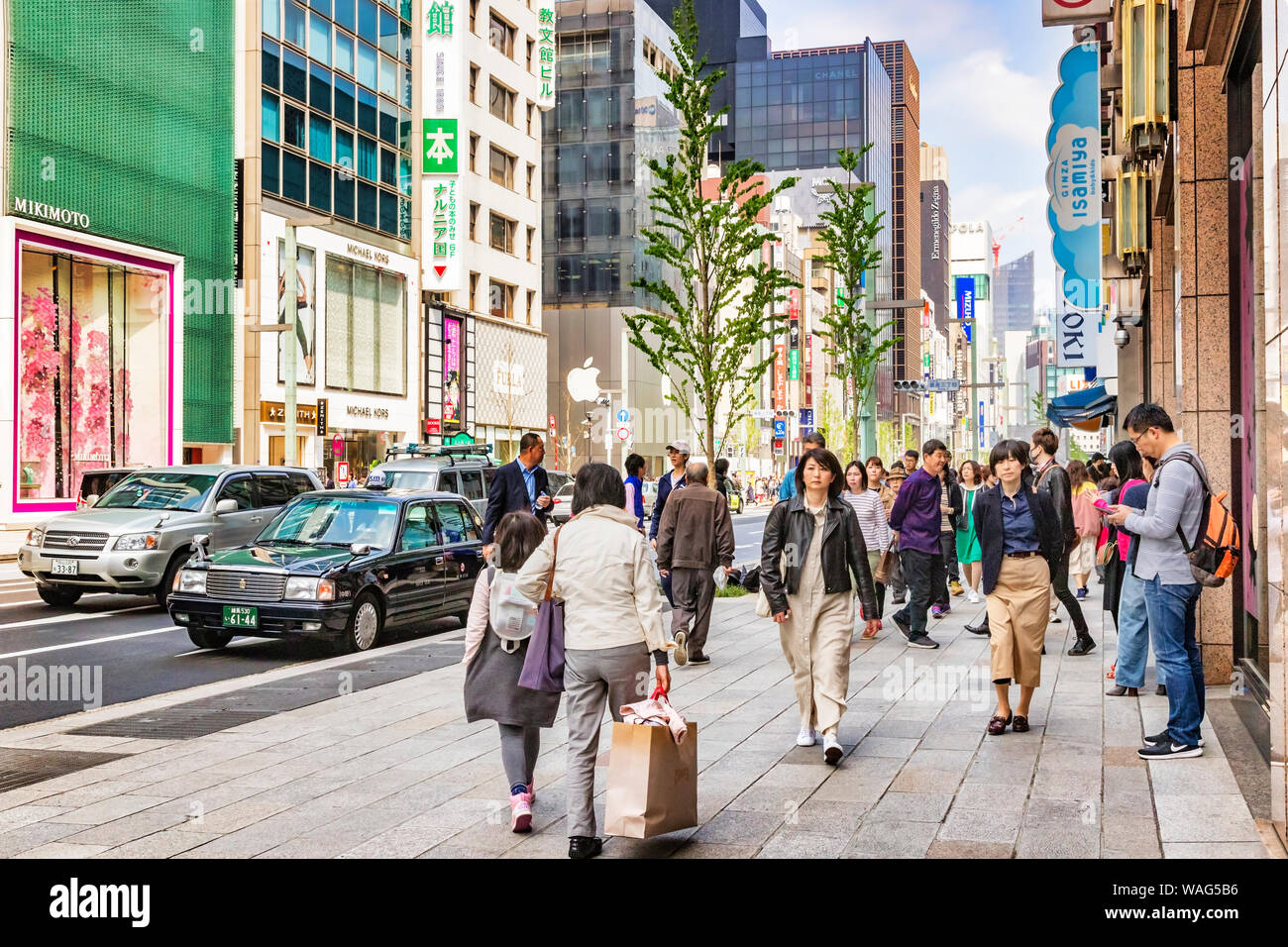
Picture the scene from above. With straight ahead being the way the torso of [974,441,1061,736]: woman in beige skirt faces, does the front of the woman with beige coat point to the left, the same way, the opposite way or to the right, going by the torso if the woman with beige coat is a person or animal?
the opposite way

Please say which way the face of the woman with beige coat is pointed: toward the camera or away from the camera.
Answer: away from the camera

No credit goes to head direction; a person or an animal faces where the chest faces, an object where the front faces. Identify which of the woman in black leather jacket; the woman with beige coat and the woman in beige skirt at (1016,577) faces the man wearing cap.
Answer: the woman with beige coat

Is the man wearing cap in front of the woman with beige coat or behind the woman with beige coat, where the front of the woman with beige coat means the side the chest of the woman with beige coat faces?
in front

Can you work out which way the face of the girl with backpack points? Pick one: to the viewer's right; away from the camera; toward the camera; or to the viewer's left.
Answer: away from the camera

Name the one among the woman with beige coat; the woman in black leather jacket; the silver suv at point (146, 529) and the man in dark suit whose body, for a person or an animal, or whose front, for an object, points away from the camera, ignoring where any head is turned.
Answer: the woman with beige coat

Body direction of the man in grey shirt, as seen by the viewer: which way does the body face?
to the viewer's left

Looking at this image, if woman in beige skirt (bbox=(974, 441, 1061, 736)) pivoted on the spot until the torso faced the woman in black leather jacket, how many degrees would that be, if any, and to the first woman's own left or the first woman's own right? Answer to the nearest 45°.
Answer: approximately 45° to the first woman's own right

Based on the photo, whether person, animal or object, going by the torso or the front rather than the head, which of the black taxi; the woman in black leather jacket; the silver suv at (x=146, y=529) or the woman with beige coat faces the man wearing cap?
the woman with beige coat

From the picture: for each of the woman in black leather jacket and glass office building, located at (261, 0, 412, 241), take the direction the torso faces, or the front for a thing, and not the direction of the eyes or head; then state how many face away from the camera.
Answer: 0

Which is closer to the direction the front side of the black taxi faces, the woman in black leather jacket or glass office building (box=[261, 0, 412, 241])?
the woman in black leather jacket

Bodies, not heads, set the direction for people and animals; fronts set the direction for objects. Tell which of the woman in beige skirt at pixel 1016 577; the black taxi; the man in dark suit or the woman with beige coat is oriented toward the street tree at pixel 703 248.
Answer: the woman with beige coat

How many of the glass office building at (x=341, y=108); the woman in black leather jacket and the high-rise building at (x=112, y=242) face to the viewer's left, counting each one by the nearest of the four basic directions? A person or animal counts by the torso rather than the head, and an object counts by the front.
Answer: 0

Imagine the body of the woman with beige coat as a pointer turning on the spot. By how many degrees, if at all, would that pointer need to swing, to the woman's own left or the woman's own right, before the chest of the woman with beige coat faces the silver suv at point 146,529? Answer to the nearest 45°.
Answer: approximately 45° to the woman's own left

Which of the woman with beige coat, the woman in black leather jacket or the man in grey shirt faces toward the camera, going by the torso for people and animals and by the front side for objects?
the woman in black leather jacket

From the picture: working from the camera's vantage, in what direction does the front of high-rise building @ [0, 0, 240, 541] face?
facing the viewer and to the right of the viewer

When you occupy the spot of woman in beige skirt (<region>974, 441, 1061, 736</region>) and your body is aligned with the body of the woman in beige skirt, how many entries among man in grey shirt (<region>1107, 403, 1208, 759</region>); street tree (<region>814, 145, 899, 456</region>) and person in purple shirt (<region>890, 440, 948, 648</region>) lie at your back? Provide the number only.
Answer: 2
